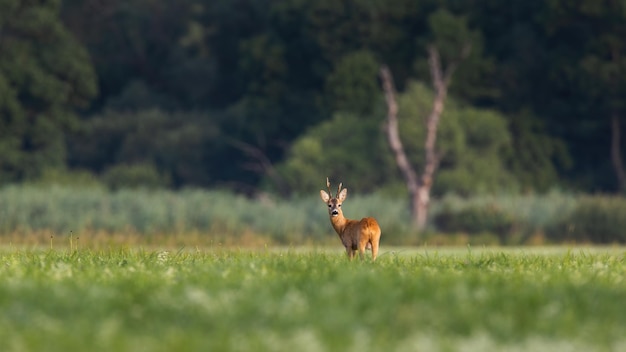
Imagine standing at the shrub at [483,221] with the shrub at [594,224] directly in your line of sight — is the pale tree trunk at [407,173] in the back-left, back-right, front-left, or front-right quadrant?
back-left
